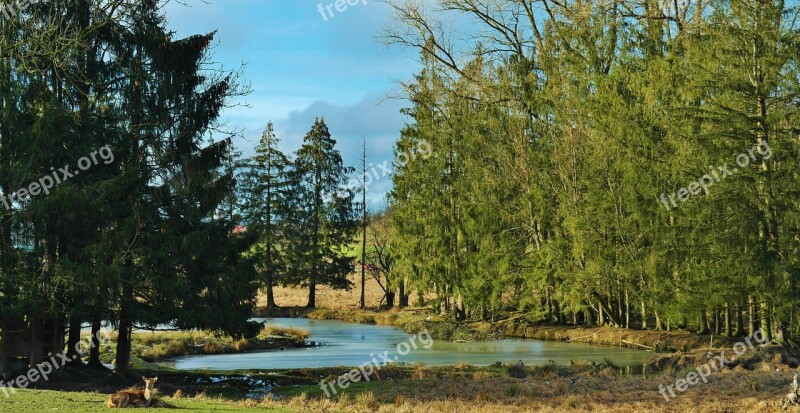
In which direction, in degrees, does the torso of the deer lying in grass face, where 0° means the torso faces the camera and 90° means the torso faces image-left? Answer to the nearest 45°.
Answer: approximately 270°
